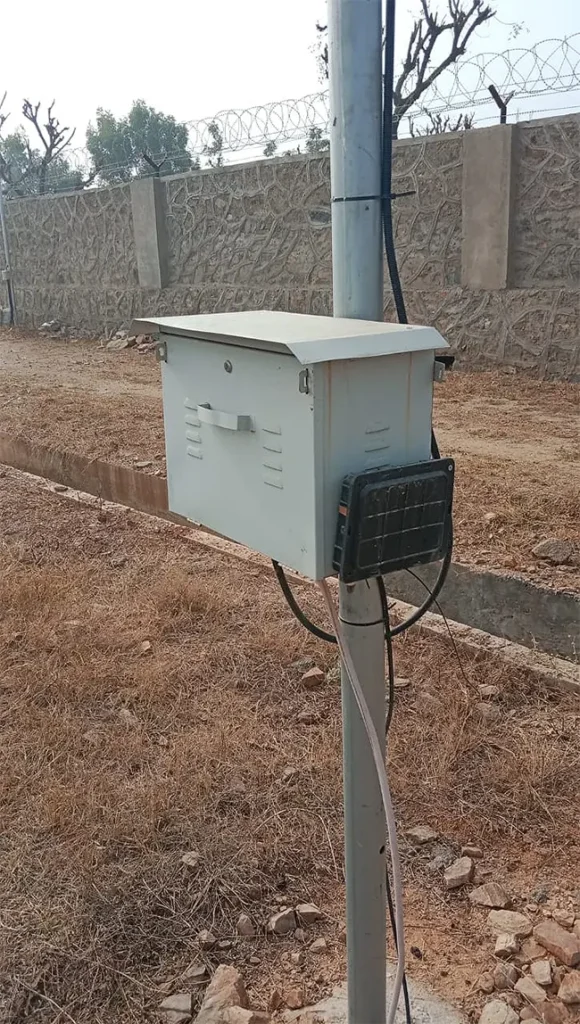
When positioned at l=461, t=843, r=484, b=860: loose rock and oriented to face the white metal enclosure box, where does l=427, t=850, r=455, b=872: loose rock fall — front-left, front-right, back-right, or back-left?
front-right

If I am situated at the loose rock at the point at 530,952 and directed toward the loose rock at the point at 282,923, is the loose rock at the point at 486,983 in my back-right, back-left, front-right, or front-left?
front-left

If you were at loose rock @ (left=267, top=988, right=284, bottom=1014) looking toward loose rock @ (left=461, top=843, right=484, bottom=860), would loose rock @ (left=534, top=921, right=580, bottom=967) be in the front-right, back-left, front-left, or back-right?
front-right

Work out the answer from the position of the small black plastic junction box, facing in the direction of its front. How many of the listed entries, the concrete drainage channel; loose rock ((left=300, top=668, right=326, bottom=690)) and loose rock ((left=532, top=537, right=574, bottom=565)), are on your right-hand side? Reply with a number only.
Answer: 0

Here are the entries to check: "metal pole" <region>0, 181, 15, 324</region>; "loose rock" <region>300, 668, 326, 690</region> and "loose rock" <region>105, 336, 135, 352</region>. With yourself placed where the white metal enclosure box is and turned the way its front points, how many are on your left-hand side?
0

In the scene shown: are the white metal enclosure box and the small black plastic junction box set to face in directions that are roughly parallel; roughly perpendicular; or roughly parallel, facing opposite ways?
roughly perpendicular

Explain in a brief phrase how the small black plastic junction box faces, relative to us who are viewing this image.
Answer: facing the viewer and to the right of the viewer

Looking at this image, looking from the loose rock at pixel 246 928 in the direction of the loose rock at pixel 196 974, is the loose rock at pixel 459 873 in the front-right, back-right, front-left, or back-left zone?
back-left

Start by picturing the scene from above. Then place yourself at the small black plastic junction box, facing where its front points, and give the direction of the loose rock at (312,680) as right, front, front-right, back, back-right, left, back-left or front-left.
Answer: back-left

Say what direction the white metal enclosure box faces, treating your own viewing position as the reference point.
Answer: facing the viewer and to the left of the viewer
